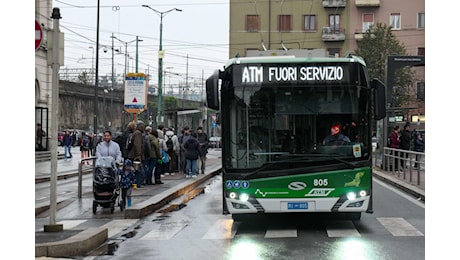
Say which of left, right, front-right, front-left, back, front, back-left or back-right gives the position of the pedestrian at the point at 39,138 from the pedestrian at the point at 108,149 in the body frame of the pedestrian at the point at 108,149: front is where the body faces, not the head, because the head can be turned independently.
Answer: back

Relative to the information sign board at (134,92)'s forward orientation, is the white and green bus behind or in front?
in front

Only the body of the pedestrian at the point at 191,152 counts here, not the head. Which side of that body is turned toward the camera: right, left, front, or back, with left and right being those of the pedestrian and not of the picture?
back

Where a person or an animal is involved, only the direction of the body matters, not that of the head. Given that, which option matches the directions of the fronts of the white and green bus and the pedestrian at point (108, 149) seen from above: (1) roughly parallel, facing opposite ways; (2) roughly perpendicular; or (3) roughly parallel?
roughly parallel

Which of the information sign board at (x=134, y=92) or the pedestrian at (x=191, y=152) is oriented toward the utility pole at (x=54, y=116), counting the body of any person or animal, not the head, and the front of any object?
the information sign board

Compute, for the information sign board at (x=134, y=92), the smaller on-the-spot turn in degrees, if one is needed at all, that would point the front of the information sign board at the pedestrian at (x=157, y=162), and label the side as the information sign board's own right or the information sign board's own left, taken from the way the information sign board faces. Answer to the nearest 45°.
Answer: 0° — it already faces them

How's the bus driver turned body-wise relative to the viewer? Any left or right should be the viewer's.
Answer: facing the viewer

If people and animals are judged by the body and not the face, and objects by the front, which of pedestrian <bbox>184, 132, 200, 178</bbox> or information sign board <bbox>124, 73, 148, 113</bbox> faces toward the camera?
the information sign board

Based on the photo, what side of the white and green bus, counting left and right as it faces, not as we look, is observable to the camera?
front

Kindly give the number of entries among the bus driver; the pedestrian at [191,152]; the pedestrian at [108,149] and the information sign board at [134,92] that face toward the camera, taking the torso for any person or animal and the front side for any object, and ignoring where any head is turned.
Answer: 3

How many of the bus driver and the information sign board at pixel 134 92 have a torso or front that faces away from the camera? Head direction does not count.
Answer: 0

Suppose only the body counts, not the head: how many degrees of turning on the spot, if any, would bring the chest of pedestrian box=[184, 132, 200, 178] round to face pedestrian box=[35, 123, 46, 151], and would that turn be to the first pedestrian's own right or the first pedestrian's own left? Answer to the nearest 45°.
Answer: approximately 45° to the first pedestrian's own left
